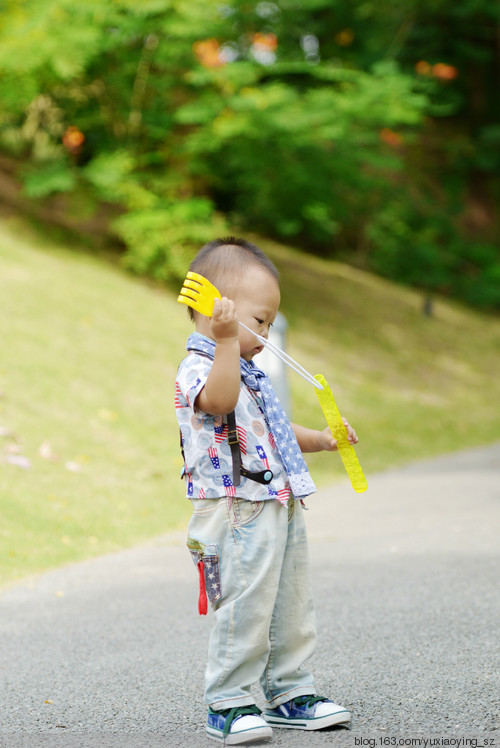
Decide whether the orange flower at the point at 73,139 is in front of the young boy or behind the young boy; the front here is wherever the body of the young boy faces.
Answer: behind

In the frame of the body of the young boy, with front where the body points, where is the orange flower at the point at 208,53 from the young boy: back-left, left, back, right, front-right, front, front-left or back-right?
back-left

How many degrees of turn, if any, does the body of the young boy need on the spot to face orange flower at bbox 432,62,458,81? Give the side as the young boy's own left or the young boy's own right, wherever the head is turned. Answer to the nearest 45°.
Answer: approximately 135° to the young boy's own left

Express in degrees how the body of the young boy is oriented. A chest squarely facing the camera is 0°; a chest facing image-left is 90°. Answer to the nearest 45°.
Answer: approximately 315°

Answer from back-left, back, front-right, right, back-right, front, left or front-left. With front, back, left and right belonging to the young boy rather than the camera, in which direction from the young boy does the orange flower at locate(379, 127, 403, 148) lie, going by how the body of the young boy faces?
back-left

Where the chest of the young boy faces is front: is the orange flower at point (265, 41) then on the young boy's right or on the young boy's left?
on the young boy's left

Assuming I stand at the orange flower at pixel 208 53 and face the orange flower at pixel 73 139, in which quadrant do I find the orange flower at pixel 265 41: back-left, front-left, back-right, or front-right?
back-right
